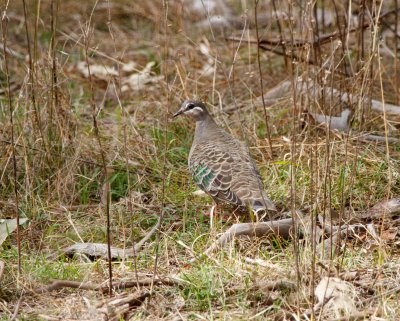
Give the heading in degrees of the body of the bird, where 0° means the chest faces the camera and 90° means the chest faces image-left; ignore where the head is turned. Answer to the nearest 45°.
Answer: approximately 135°

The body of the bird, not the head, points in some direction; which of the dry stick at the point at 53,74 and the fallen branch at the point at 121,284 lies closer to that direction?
the dry stick

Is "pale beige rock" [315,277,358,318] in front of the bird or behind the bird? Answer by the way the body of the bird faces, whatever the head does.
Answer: behind

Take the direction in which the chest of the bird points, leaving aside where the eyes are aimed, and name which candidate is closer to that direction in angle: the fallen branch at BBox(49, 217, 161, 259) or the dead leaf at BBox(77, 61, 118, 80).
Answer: the dead leaf

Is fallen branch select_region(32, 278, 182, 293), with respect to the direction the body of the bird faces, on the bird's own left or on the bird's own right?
on the bird's own left

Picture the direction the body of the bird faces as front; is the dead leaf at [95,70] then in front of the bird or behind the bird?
in front

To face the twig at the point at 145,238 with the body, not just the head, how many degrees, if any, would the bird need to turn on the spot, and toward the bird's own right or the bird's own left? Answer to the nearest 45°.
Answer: approximately 90° to the bird's own left

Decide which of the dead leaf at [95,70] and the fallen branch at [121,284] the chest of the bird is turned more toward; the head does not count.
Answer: the dead leaf

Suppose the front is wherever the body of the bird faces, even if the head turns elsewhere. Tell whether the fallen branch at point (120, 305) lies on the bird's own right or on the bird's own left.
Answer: on the bird's own left

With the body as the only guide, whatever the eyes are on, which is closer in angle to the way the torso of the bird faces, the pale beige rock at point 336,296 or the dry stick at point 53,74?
the dry stick

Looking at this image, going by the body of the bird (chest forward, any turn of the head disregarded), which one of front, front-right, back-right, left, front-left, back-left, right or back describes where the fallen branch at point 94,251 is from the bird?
left

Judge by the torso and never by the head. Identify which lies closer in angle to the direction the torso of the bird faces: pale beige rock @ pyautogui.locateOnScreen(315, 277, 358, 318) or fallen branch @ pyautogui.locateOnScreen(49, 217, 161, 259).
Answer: the fallen branch
